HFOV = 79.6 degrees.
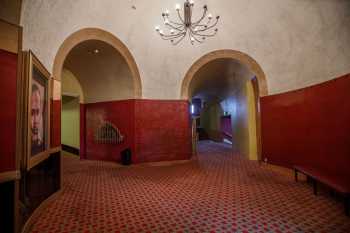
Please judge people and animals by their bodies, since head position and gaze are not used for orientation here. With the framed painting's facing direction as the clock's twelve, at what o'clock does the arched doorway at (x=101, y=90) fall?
The arched doorway is roughly at 10 o'clock from the framed painting.

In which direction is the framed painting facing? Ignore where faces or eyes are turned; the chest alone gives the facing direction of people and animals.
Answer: to the viewer's right

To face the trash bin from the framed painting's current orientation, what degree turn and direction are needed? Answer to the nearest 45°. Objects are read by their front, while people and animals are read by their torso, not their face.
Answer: approximately 45° to its left

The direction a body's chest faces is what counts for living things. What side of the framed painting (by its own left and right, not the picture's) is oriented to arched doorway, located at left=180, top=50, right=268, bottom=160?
front
